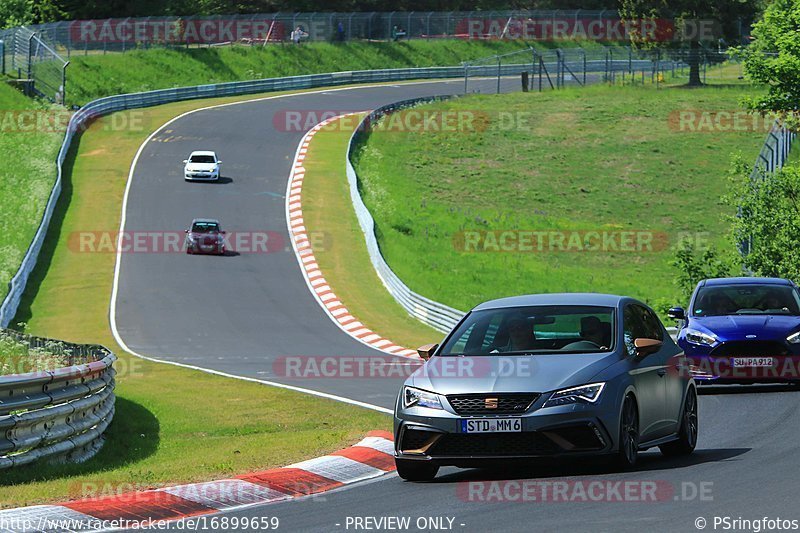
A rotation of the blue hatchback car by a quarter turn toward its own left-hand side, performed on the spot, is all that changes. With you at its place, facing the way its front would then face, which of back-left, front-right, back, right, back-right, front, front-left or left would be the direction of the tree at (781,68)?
left

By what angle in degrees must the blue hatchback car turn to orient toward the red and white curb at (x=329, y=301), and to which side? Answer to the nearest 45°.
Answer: approximately 135° to its right

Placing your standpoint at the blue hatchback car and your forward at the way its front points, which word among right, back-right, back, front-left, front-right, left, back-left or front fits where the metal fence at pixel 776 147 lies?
back

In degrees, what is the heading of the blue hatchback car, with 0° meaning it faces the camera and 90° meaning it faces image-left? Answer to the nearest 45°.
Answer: approximately 0°

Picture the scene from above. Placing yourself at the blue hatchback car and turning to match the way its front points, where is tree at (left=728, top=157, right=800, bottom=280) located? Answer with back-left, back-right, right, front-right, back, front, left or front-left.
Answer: back

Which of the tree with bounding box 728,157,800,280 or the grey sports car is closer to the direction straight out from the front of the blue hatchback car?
the grey sports car

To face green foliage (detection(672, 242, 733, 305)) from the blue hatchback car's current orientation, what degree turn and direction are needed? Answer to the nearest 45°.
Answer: approximately 180°

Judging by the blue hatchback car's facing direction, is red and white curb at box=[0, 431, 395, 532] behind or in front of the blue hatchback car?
in front

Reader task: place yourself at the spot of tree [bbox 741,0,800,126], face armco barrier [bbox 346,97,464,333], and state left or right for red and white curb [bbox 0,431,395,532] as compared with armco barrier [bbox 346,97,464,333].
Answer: left

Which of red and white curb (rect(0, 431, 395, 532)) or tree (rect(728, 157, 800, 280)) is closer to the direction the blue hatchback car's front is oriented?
the red and white curb
